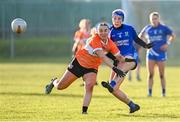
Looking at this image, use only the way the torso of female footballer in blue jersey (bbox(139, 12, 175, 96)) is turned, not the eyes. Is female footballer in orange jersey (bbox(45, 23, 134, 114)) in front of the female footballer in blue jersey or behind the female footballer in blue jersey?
in front

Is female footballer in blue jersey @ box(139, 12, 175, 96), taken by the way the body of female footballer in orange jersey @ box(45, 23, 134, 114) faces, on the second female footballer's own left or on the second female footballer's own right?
on the second female footballer's own left

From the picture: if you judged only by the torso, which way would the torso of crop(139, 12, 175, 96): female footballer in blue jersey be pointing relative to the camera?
toward the camera

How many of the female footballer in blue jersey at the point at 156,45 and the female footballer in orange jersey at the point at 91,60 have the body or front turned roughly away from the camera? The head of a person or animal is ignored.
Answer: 0
